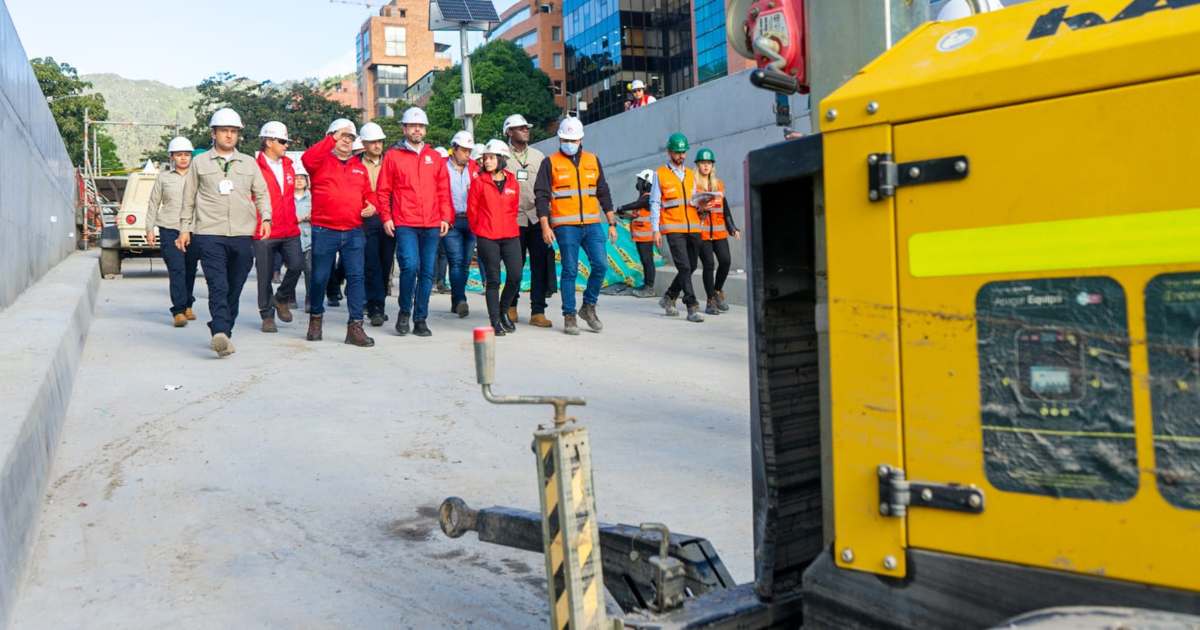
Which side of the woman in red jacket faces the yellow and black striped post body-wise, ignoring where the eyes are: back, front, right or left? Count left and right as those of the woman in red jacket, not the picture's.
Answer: front

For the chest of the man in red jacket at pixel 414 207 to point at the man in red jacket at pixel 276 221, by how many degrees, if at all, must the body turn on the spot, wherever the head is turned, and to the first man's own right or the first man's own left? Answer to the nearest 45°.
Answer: approximately 135° to the first man's own right

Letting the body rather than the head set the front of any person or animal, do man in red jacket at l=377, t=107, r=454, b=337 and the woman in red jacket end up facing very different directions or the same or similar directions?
same or similar directions

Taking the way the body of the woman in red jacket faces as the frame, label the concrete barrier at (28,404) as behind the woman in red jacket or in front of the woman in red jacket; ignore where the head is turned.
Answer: in front

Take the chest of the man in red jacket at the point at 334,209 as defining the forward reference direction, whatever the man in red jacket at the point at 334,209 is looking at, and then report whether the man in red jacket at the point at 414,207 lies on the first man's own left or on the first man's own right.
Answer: on the first man's own left

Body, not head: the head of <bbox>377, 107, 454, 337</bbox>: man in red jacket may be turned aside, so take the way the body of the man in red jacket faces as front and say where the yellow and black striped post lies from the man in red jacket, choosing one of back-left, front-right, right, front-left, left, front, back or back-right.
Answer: front

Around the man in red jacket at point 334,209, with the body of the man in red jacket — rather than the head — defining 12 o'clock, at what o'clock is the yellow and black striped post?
The yellow and black striped post is roughly at 12 o'clock from the man in red jacket.

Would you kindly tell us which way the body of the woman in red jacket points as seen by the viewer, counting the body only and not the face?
toward the camera

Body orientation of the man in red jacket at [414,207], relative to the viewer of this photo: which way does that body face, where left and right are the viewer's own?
facing the viewer

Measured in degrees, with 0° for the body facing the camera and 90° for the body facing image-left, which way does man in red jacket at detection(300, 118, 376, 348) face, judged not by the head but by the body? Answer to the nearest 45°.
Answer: approximately 0°
